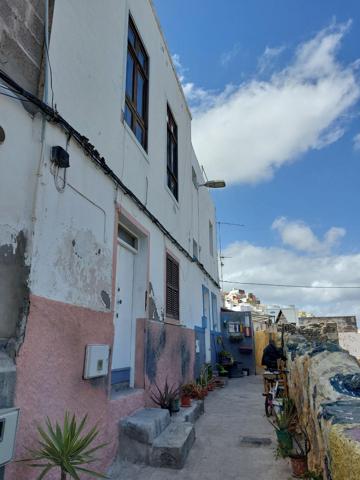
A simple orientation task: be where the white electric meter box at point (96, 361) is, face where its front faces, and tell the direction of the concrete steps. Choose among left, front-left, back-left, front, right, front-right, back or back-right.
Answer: left

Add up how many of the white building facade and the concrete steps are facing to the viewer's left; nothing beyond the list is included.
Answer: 0

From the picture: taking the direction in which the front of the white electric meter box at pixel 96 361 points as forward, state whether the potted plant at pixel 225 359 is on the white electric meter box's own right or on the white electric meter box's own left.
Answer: on the white electric meter box's own left

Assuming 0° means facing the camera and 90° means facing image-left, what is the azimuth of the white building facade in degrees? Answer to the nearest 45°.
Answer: approximately 315°

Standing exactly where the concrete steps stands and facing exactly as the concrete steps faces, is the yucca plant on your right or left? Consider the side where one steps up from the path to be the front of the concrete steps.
on your right

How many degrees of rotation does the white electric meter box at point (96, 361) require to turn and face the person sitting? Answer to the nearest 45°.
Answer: approximately 90° to its left

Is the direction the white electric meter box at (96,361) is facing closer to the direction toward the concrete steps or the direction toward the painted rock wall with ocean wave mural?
the painted rock wall with ocean wave mural

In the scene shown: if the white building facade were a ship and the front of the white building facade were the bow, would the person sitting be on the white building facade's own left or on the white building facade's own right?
on the white building facade's own left

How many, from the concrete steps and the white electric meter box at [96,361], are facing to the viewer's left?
0
